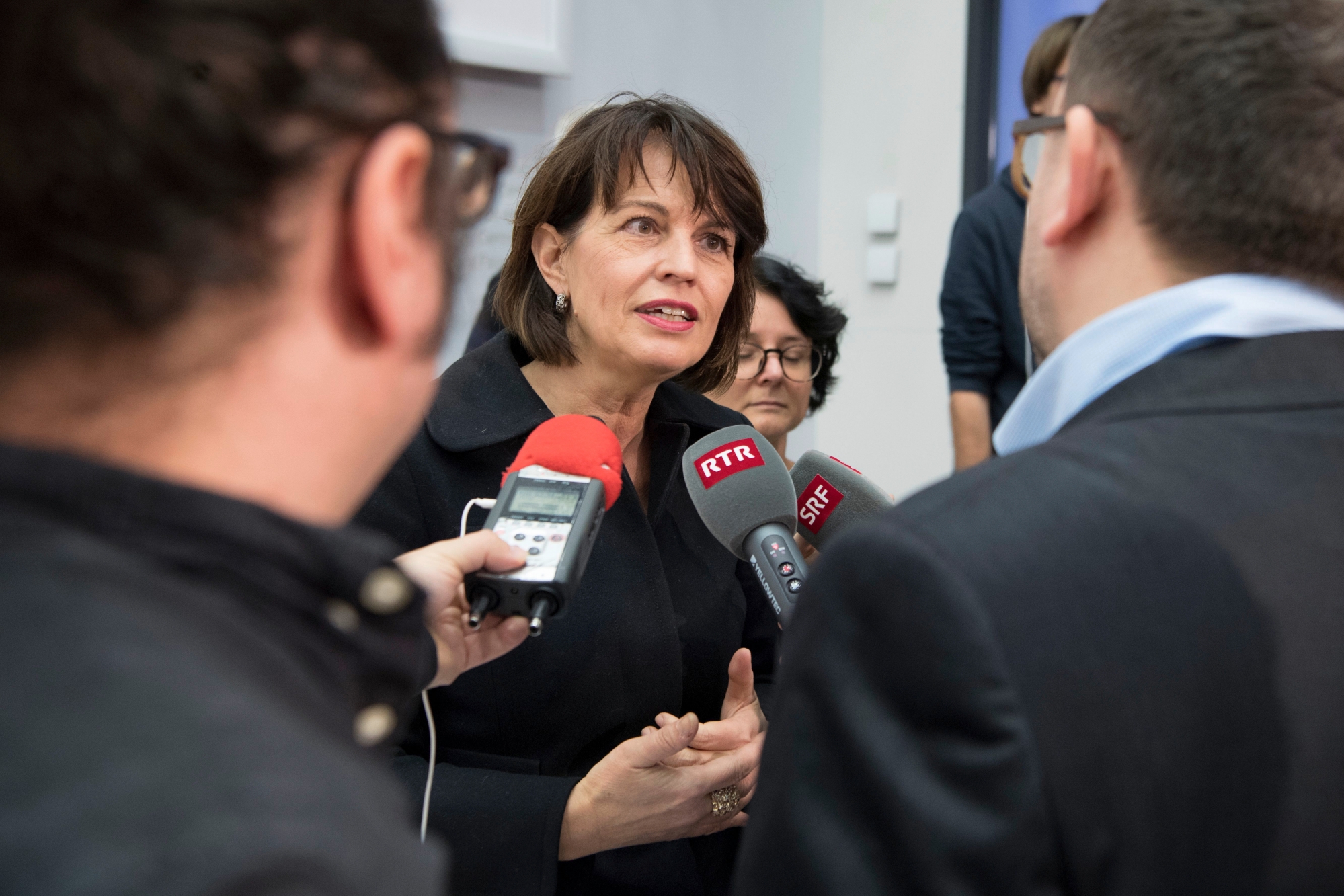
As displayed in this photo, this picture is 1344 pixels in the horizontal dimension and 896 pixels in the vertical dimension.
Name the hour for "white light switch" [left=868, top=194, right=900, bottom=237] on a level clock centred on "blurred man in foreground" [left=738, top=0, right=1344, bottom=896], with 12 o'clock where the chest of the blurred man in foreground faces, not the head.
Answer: The white light switch is roughly at 1 o'clock from the blurred man in foreground.

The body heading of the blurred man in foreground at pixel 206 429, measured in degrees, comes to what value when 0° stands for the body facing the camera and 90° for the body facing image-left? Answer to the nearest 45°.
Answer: approximately 225°

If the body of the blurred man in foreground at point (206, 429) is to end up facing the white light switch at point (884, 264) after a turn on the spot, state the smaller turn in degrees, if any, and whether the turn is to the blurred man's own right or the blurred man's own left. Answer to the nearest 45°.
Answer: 0° — they already face it

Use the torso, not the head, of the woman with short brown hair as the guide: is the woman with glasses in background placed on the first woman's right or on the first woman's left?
on the first woman's left

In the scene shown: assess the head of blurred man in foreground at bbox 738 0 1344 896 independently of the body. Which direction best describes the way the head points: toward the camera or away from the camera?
away from the camera

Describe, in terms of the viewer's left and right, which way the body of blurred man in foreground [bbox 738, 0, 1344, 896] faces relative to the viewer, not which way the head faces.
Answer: facing away from the viewer and to the left of the viewer
